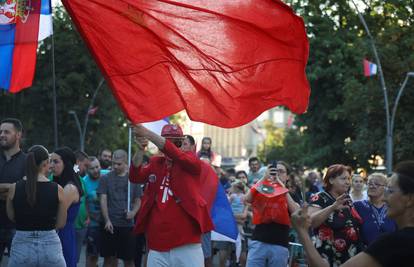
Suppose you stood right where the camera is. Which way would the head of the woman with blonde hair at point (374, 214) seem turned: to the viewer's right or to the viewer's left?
to the viewer's left

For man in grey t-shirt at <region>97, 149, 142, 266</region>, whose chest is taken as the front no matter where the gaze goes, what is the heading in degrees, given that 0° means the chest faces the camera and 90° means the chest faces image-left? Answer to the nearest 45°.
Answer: approximately 0°

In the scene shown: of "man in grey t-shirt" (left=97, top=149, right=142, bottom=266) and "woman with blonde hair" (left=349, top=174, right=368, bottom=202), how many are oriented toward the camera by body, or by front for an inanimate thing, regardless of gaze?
2

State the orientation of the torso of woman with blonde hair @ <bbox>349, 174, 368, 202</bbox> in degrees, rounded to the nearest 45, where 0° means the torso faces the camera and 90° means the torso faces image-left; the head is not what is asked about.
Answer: approximately 0°

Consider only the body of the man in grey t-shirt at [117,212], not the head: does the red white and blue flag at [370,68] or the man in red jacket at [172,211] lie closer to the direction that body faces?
the man in red jacket
